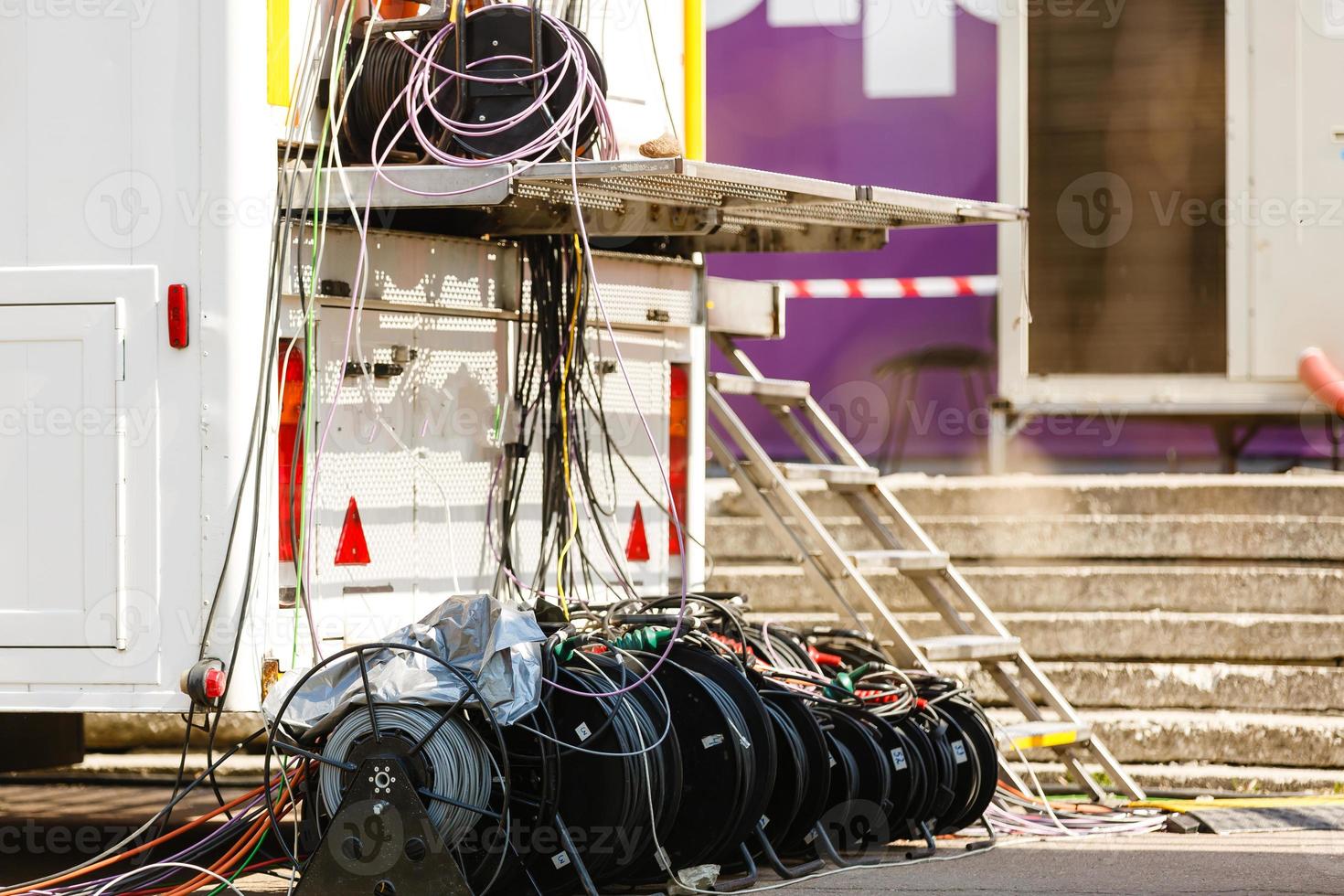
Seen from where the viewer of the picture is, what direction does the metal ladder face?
facing the viewer and to the right of the viewer

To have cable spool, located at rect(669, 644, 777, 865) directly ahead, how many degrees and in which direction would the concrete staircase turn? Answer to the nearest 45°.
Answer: approximately 45° to its right

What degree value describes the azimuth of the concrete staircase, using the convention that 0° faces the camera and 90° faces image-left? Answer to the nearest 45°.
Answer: approximately 0°

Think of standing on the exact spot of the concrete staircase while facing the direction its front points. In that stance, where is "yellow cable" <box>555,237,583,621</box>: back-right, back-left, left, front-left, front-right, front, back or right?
front-right

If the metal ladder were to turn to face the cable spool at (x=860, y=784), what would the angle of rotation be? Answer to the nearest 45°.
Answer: approximately 45° to its right

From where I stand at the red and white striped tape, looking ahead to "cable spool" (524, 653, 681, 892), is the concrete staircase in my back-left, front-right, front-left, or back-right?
front-left

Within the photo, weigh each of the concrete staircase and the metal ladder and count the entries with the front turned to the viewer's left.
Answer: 0

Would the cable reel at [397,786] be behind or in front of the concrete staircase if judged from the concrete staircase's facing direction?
in front
